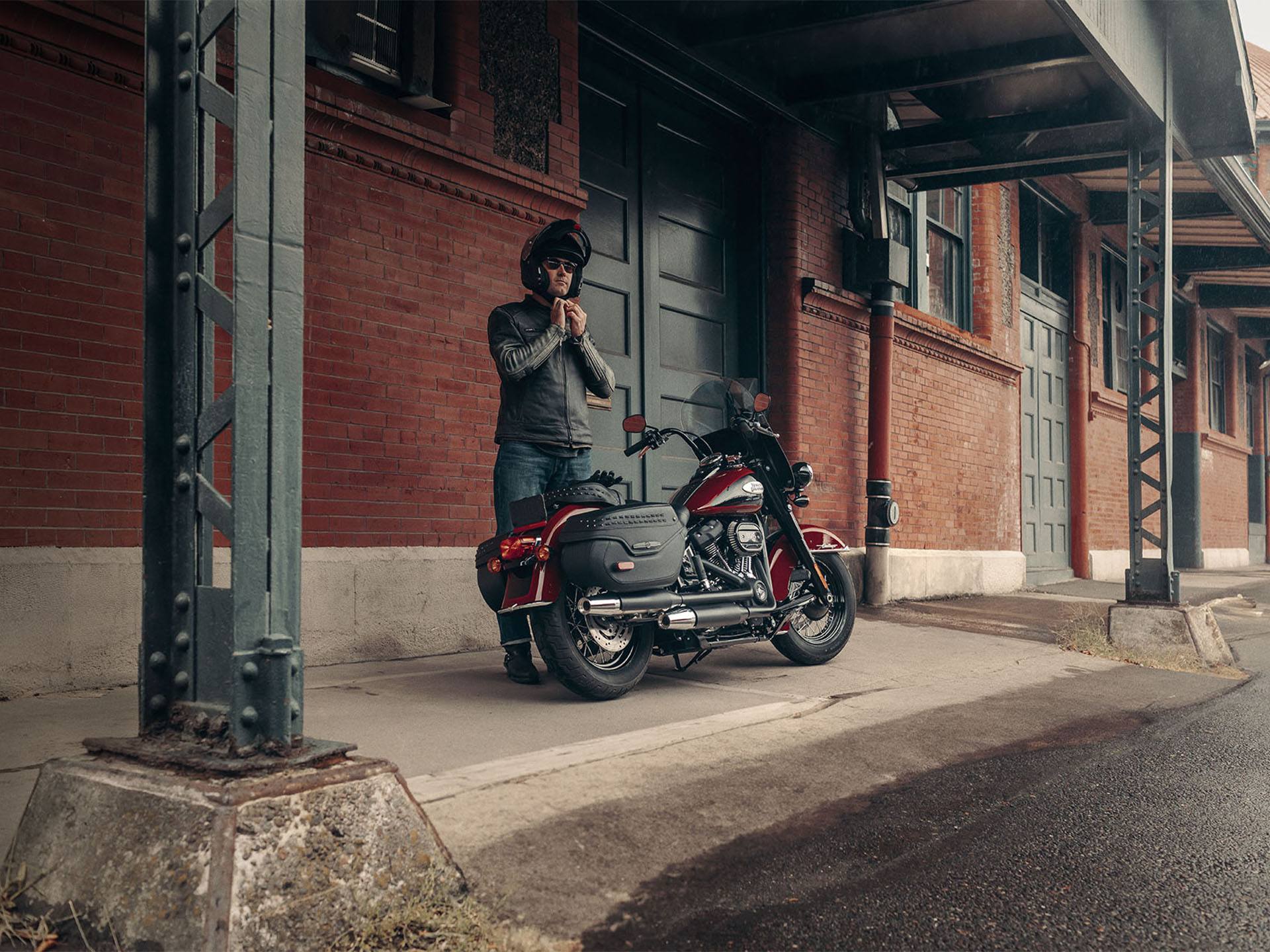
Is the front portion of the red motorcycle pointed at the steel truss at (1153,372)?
yes

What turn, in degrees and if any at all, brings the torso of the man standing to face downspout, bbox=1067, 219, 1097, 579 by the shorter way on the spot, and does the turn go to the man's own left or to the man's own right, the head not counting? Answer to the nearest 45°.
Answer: approximately 90° to the man's own left

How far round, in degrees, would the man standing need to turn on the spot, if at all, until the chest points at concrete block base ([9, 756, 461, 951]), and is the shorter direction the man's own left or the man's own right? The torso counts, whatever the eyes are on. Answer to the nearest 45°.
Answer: approximately 45° to the man's own right

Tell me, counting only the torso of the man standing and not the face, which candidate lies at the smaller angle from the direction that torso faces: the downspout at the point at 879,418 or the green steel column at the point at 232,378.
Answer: the green steel column

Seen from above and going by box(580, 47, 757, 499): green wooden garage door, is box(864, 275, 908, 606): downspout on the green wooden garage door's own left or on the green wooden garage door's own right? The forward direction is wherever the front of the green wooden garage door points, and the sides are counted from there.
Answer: on the green wooden garage door's own left

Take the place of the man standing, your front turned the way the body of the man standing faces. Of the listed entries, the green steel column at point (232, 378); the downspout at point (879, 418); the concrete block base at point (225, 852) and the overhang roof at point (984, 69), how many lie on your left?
2

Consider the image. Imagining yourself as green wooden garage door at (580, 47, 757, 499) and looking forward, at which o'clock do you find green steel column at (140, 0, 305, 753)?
The green steel column is roughly at 2 o'clock from the green wooden garage door.

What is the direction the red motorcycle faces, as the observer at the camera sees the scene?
facing away from the viewer and to the right of the viewer

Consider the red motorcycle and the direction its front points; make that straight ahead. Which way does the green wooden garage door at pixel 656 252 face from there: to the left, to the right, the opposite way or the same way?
to the right
